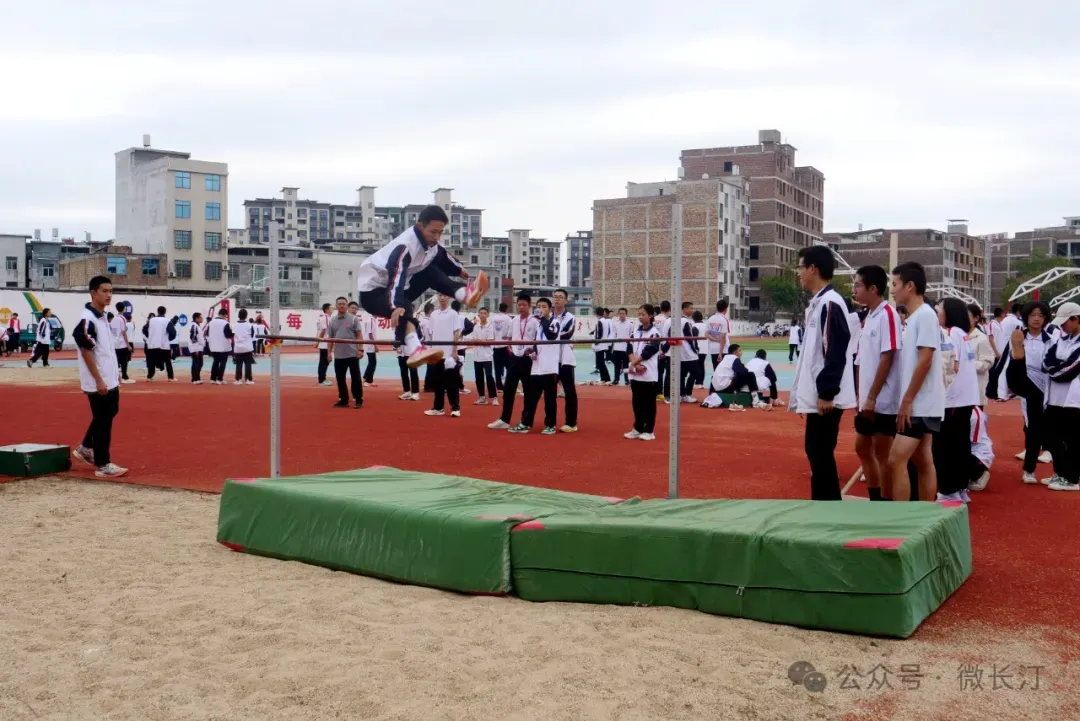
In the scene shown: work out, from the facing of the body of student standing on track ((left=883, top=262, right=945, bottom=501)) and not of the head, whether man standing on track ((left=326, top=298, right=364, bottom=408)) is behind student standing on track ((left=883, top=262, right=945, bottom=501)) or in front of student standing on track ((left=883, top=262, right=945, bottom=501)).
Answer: in front

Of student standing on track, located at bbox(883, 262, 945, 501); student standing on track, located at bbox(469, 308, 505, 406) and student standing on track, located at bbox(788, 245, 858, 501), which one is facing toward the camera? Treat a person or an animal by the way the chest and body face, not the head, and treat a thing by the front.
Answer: student standing on track, located at bbox(469, 308, 505, 406)

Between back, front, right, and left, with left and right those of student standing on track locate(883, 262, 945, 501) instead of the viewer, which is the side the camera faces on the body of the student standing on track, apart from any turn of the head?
left

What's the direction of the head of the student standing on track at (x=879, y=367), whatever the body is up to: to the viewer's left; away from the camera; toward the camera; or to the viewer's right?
to the viewer's left

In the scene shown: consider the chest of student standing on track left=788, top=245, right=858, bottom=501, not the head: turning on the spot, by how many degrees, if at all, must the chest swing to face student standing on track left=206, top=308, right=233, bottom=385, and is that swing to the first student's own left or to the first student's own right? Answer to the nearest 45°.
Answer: approximately 45° to the first student's own right

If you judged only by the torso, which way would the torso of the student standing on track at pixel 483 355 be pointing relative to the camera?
toward the camera

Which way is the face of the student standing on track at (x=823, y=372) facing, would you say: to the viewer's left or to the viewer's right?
to the viewer's left

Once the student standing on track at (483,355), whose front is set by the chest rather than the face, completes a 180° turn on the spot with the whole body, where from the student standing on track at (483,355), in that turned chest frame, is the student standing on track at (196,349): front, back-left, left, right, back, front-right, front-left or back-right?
front-left

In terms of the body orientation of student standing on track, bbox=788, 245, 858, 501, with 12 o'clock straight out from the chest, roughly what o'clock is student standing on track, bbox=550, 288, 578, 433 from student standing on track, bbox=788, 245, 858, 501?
student standing on track, bbox=550, 288, 578, 433 is roughly at 2 o'clock from student standing on track, bbox=788, 245, 858, 501.

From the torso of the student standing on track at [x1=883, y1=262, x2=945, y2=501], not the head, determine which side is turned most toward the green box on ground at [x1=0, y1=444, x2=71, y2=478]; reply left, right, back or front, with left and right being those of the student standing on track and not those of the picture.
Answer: front

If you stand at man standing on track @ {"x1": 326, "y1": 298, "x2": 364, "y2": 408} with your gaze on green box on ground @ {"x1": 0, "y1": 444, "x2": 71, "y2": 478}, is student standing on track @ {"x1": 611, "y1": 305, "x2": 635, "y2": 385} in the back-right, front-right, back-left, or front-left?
back-left

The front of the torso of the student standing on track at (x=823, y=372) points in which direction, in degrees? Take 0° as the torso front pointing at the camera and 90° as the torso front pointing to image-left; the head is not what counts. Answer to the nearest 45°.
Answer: approximately 90°

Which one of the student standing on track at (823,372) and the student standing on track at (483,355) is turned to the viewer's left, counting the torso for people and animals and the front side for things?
the student standing on track at (823,372)

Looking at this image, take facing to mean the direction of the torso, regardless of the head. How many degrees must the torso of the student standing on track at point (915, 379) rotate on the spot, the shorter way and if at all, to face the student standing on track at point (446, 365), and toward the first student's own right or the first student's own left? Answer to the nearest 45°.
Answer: approximately 45° to the first student's own right

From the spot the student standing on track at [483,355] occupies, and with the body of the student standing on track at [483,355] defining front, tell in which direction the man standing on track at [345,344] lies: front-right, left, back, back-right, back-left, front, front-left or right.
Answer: front-right
